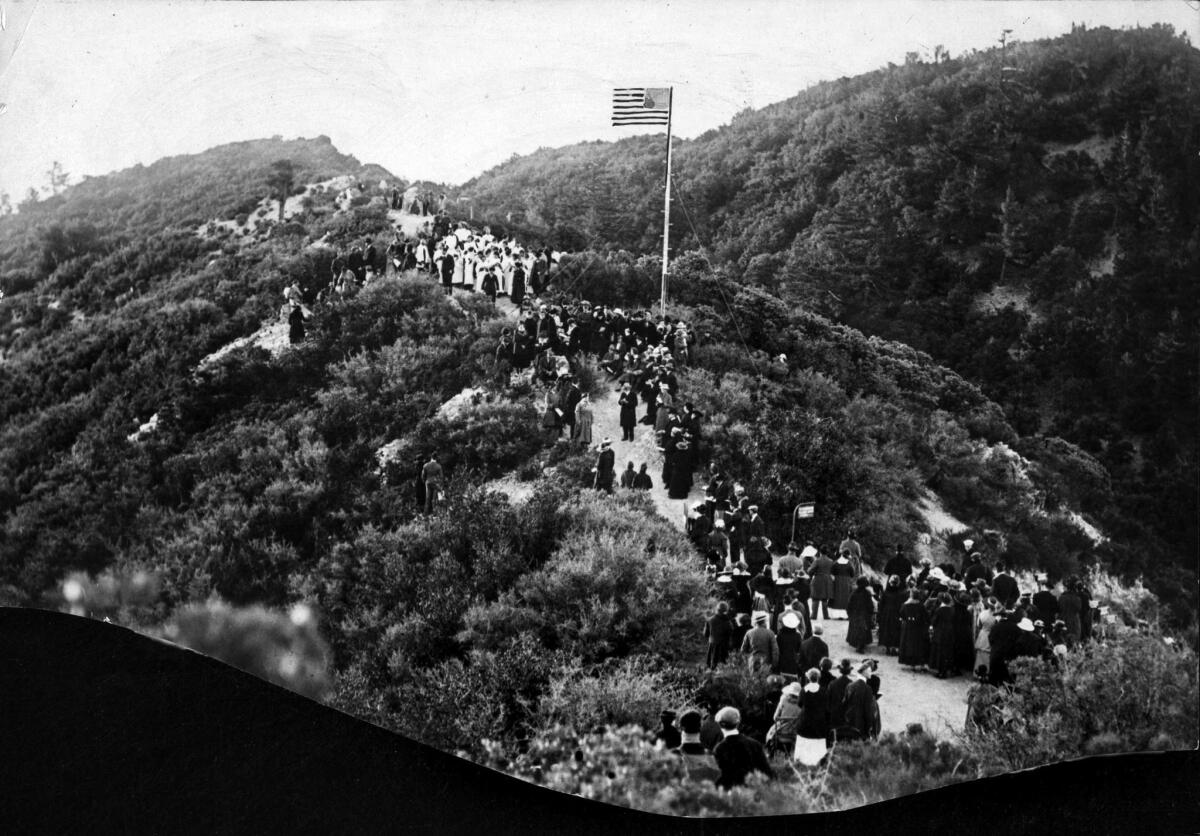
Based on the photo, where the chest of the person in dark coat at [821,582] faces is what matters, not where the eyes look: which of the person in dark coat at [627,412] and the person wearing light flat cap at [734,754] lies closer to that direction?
the person in dark coat

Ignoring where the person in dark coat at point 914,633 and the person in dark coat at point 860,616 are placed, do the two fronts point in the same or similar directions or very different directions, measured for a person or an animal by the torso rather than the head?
same or similar directions

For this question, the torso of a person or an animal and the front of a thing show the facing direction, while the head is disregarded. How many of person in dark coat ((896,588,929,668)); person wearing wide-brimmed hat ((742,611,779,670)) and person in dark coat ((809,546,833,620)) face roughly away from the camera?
3

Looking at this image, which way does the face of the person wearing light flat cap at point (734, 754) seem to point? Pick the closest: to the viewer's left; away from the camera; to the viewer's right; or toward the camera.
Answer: away from the camera

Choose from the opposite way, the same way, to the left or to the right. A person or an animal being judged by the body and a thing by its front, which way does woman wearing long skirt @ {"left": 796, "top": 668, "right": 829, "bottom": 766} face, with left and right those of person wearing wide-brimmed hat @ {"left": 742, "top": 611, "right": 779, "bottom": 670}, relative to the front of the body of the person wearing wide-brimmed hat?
the same way

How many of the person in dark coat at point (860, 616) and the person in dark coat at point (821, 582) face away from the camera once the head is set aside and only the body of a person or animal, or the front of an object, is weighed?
2

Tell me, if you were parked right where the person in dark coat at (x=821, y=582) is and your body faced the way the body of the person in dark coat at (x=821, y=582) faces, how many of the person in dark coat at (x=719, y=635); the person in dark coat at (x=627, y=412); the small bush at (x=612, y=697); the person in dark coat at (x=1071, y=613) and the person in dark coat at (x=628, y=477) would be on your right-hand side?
1

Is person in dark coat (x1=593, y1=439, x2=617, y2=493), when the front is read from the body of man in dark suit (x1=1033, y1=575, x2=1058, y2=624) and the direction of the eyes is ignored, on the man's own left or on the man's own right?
on the man's own left

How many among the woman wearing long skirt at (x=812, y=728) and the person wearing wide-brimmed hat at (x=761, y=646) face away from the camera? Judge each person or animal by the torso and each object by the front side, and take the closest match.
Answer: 2

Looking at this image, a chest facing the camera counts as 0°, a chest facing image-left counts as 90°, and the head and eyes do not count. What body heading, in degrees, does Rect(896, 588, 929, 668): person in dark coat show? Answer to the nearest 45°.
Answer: approximately 180°

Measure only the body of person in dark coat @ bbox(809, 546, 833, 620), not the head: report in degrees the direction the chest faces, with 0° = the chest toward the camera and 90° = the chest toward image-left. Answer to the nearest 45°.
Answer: approximately 180°

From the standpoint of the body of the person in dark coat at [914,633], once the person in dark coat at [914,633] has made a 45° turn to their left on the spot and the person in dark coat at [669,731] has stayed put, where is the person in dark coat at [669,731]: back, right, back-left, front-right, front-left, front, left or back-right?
left

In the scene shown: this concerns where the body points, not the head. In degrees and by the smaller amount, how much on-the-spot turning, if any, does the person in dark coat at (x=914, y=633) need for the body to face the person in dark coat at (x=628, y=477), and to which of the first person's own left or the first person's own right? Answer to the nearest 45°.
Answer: approximately 90° to the first person's own left

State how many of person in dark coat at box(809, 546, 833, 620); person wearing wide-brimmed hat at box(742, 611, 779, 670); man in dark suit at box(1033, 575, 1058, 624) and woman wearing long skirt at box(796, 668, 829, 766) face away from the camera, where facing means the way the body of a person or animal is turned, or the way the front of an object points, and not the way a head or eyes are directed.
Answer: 4

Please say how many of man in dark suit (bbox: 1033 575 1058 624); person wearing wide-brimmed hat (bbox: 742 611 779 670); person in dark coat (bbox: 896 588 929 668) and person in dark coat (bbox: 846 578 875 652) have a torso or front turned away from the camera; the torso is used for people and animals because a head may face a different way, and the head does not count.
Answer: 4

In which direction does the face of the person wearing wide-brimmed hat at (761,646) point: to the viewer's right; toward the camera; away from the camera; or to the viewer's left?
away from the camera

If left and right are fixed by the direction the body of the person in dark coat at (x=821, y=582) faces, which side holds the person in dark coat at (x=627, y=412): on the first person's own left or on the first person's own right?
on the first person's own left

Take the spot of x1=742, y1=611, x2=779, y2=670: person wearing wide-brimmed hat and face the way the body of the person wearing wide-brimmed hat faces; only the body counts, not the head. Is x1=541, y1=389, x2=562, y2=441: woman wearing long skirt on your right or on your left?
on your left
